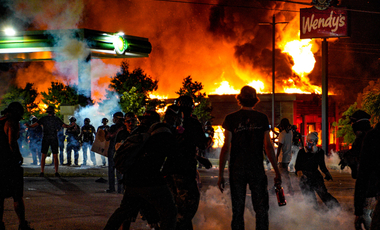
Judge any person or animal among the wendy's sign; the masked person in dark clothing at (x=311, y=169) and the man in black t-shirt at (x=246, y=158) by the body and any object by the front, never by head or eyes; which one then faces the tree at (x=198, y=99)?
the man in black t-shirt

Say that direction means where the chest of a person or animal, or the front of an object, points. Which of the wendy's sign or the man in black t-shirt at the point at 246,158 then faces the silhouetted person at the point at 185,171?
the wendy's sign

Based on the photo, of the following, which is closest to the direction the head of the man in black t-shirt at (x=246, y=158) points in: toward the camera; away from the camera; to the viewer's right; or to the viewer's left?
away from the camera

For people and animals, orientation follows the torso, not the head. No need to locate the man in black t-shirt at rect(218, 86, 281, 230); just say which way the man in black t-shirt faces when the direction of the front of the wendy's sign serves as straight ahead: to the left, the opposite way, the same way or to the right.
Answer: the opposite way

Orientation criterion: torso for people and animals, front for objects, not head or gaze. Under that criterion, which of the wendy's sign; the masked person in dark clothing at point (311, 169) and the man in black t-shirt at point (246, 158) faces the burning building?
the man in black t-shirt

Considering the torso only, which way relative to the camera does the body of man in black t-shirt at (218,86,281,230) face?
away from the camera

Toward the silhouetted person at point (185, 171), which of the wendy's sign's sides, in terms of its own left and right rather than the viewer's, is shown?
front

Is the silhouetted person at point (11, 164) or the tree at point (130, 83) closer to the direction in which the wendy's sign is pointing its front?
the silhouetted person

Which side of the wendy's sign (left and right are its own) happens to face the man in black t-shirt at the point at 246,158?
front

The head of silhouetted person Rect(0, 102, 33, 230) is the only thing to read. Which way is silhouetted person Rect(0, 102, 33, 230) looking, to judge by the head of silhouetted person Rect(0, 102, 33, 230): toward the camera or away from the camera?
away from the camera

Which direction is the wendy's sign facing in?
toward the camera
